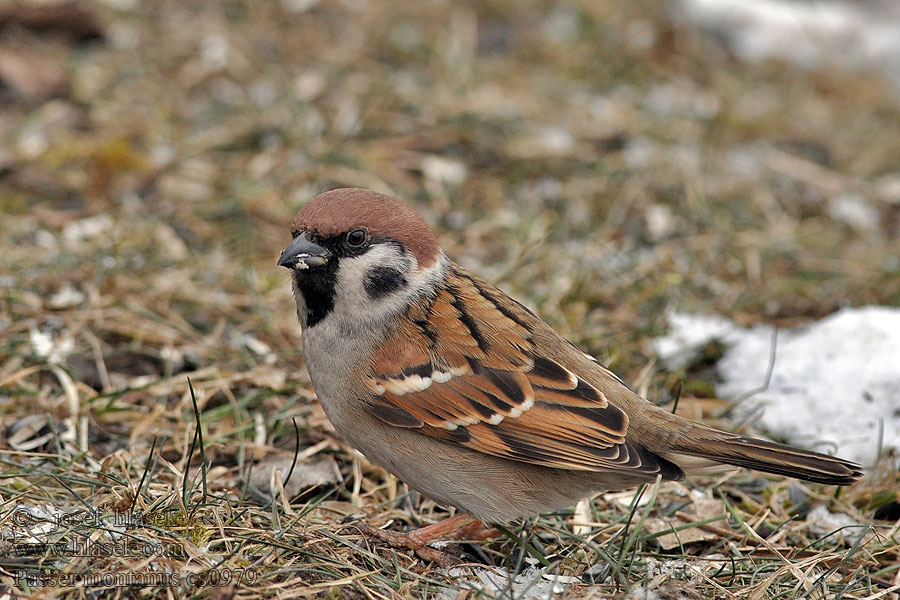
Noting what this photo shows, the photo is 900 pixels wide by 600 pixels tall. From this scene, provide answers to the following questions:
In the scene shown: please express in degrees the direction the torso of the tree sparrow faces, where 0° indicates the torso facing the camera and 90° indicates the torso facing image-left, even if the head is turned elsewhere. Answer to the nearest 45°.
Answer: approximately 90°

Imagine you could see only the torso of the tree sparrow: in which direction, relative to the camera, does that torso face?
to the viewer's left
